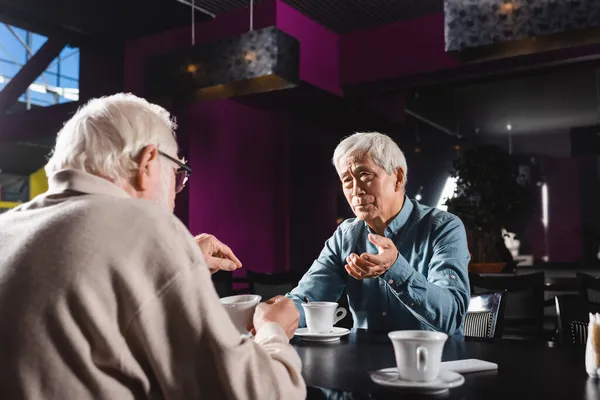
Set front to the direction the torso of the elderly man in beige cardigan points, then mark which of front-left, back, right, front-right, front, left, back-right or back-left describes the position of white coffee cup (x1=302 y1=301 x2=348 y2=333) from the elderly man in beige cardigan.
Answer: front

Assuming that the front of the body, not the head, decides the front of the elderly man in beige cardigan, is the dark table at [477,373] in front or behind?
in front

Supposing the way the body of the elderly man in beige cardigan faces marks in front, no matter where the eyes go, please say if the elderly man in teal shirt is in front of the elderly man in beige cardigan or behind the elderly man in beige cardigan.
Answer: in front

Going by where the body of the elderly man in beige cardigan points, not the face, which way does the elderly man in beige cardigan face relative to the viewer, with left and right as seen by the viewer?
facing away from the viewer and to the right of the viewer

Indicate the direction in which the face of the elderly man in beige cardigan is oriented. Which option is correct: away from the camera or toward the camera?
away from the camera

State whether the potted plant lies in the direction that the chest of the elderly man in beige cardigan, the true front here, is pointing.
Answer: yes

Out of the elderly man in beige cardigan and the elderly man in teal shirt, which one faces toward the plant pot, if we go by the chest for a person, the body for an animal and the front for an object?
the elderly man in beige cardigan

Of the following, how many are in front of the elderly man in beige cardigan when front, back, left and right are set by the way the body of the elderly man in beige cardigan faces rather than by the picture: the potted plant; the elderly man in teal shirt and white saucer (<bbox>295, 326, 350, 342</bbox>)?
3

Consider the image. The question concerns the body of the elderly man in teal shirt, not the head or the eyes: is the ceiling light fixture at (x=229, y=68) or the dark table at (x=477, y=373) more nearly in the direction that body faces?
the dark table

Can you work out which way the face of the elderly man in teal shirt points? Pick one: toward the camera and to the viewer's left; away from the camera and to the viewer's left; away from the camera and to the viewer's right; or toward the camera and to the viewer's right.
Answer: toward the camera and to the viewer's left

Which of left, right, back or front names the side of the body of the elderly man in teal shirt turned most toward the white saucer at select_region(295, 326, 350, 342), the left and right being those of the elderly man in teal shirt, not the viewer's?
front

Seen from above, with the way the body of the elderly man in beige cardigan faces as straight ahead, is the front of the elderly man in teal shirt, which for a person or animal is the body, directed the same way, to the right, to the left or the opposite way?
the opposite way

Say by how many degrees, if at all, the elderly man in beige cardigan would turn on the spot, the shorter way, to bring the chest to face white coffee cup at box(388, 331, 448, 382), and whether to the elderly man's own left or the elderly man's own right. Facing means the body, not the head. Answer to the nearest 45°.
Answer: approximately 45° to the elderly man's own right

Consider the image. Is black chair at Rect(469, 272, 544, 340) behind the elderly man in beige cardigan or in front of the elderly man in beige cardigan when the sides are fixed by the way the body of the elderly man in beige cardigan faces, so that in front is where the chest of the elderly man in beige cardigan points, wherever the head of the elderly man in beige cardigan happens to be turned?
in front

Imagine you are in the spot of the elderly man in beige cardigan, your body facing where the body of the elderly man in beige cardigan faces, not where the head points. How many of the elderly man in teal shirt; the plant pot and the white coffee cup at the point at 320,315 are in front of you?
3

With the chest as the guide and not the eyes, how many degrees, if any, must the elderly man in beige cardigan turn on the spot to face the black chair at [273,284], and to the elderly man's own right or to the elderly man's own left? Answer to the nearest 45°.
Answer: approximately 45° to the elderly man's own left
